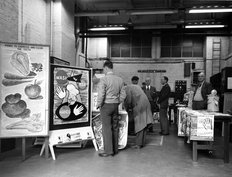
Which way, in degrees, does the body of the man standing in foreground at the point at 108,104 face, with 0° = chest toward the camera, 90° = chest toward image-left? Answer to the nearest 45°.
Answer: approximately 135°

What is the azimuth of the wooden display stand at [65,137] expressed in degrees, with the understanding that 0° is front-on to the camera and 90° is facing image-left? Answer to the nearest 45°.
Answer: approximately 315°

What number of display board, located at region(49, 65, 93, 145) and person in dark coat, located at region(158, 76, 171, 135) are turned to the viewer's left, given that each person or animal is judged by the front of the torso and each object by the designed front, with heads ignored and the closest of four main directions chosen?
1

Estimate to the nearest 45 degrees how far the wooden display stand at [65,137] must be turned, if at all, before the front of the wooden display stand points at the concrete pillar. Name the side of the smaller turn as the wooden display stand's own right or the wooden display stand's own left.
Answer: approximately 135° to the wooden display stand's own left

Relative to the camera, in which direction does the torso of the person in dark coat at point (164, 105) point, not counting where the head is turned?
to the viewer's left

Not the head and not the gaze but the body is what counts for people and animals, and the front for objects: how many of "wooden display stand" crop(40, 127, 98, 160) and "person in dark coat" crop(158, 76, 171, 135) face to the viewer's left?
1

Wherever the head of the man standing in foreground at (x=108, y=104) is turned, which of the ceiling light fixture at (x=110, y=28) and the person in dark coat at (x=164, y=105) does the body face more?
the ceiling light fixture

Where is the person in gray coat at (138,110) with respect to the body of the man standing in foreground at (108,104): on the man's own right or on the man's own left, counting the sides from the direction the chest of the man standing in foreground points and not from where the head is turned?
on the man's own right

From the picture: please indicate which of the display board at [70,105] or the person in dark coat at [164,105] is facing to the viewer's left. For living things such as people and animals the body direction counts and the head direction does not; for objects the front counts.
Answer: the person in dark coat

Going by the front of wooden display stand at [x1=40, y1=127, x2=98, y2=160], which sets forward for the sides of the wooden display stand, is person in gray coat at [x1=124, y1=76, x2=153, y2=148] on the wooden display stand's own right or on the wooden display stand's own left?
on the wooden display stand's own left
